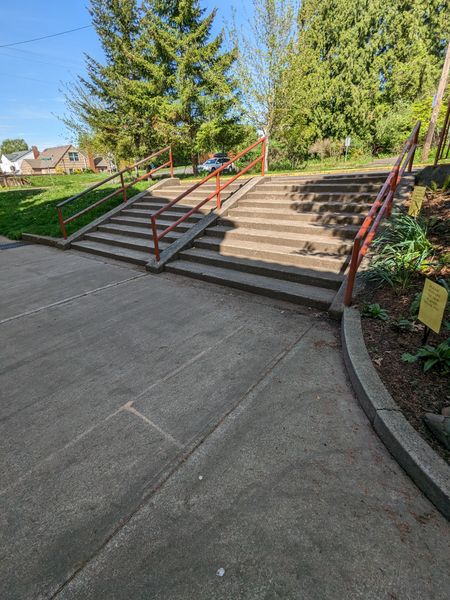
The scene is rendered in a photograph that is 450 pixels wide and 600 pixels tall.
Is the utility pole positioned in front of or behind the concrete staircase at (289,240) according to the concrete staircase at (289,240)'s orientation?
behind

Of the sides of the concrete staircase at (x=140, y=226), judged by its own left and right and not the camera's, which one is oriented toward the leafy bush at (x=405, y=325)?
left

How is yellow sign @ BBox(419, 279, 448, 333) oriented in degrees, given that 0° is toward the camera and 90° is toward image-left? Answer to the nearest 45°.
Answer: approximately 45°

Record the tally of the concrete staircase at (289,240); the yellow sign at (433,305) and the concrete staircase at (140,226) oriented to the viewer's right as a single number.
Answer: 0

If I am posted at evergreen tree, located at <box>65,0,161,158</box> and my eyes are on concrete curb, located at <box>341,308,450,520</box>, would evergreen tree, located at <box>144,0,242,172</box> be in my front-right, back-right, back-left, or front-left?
front-left

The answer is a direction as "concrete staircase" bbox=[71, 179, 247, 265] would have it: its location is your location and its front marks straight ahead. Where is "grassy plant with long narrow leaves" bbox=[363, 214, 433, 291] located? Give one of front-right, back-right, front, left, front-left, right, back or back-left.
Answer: left

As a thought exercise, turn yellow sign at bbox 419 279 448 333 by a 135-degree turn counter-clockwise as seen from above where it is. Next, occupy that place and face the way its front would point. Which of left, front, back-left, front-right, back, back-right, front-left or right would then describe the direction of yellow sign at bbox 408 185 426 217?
left

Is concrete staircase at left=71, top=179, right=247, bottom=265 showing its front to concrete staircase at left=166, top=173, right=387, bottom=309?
no

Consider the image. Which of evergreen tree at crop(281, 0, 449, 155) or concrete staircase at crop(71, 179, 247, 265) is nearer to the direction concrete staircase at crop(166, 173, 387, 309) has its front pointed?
the concrete staircase

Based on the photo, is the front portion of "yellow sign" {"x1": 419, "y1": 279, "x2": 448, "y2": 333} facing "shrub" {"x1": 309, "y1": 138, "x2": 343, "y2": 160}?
no

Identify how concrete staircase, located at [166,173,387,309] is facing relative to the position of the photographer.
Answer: facing the viewer and to the left of the viewer

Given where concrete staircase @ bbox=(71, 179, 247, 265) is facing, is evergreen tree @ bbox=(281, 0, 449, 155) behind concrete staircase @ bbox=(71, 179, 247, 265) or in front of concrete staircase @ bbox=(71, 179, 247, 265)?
behind

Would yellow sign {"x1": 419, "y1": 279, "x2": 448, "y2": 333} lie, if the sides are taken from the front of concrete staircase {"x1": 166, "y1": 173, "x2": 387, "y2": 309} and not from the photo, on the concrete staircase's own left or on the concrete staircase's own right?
on the concrete staircase's own left

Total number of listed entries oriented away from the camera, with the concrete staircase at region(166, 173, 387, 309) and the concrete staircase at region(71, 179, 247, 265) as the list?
0

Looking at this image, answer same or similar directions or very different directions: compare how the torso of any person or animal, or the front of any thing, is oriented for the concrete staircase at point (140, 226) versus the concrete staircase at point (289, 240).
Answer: same or similar directions

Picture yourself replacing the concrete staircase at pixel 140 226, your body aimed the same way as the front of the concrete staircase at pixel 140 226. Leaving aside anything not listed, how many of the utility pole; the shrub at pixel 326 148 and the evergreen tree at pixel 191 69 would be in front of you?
0

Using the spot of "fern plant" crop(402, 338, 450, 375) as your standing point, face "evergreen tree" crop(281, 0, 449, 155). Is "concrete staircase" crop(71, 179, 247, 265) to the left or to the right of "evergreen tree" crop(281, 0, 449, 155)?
left
